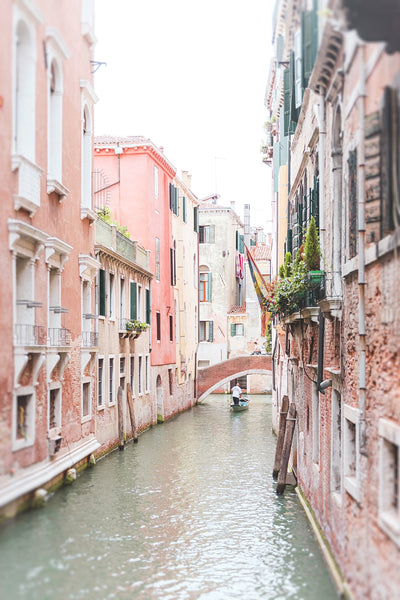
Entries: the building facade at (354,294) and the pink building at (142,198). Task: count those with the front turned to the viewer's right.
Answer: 1

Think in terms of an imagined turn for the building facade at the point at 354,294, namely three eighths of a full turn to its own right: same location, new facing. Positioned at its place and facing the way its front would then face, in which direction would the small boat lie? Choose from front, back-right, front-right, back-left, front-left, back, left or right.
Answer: front-left

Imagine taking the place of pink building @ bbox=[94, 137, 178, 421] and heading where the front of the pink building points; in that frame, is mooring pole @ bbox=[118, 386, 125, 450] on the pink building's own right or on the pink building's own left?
on the pink building's own right

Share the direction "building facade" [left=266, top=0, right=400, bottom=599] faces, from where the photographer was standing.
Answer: facing to the left of the viewer

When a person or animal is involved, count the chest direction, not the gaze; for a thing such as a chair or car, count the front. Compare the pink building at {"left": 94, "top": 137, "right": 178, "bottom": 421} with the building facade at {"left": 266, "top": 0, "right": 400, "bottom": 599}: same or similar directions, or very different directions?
very different directions

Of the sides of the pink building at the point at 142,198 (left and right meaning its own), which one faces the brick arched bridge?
left

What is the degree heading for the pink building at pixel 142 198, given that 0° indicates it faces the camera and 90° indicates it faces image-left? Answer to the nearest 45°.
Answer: approximately 270°

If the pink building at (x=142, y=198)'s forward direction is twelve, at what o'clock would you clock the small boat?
The small boat is roughly at 10 o'clock from the pink building.

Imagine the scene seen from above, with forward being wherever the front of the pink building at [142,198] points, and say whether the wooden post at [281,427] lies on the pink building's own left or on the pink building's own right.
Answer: on the pink building's own right
